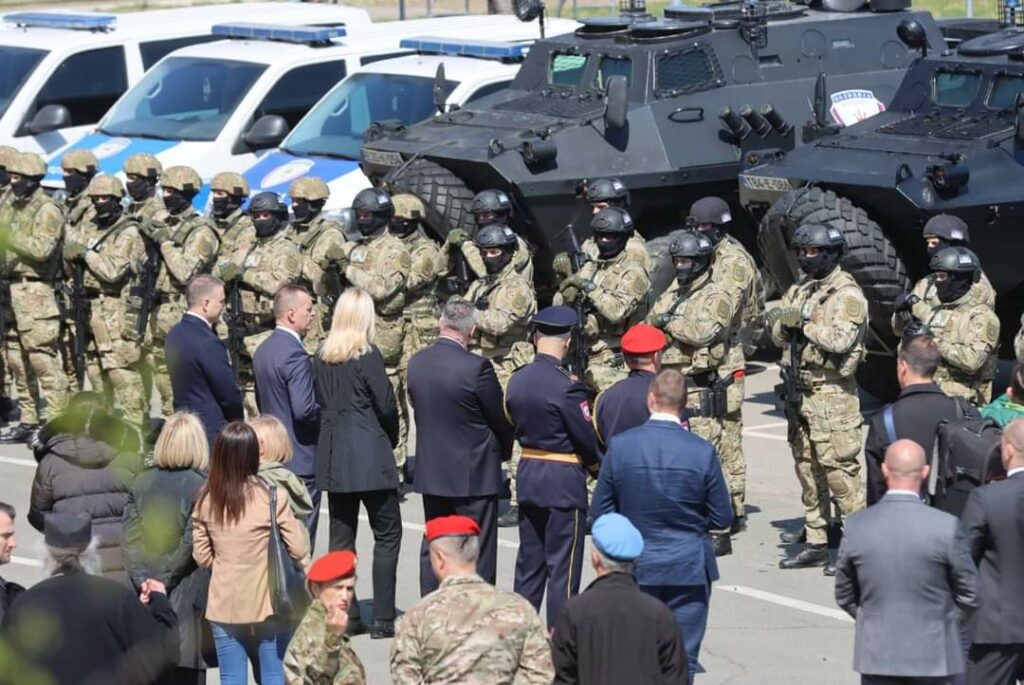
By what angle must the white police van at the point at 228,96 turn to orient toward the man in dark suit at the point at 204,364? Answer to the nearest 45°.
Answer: approximately 45° to its left

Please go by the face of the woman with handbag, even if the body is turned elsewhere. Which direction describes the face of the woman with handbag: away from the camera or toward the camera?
away from the camera

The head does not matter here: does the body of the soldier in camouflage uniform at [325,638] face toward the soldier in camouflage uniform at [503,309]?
no

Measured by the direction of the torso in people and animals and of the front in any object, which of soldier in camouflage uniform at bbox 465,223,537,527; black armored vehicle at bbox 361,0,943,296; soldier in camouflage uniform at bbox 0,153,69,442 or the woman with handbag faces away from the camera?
the woman with handbag

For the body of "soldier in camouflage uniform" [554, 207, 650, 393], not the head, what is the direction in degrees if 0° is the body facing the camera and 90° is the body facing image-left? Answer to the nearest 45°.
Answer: approximately 45°

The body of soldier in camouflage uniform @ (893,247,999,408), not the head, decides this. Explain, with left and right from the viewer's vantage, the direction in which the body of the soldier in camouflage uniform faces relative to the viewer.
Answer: facing the viewer and to the left of the viewer

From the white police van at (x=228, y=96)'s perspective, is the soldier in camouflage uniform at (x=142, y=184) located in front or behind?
in front

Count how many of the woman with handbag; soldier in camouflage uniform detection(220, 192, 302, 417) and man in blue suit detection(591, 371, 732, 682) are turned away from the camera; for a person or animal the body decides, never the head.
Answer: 2

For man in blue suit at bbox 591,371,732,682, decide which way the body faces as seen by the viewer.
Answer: away from the camera

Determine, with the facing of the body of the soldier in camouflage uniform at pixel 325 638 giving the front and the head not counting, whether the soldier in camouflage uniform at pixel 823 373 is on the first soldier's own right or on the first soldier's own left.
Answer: on the first soldier's own left

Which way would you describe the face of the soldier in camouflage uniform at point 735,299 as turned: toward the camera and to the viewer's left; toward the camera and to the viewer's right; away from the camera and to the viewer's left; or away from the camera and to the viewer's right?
toward the camera and to the viewer's left

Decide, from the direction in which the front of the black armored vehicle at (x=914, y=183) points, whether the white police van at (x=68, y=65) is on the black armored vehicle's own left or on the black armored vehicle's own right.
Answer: on the black armored vehicle's own right

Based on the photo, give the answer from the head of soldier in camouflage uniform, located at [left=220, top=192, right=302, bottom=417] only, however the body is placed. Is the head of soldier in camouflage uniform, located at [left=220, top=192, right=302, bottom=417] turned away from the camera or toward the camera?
toward the camera

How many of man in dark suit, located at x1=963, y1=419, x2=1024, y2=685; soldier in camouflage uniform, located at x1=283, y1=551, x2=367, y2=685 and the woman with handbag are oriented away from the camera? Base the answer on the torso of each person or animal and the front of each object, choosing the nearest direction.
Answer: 2
